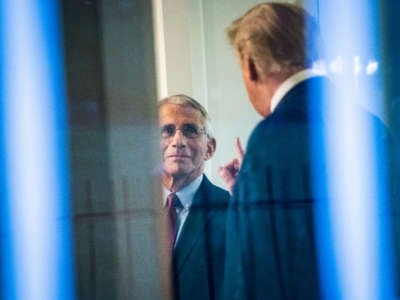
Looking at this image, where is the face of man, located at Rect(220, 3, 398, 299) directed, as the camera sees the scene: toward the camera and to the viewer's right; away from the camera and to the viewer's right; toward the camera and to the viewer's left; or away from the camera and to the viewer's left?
away from the camera and to the viewer's left

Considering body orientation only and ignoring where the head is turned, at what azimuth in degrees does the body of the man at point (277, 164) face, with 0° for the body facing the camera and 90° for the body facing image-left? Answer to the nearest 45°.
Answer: approximately 135°
